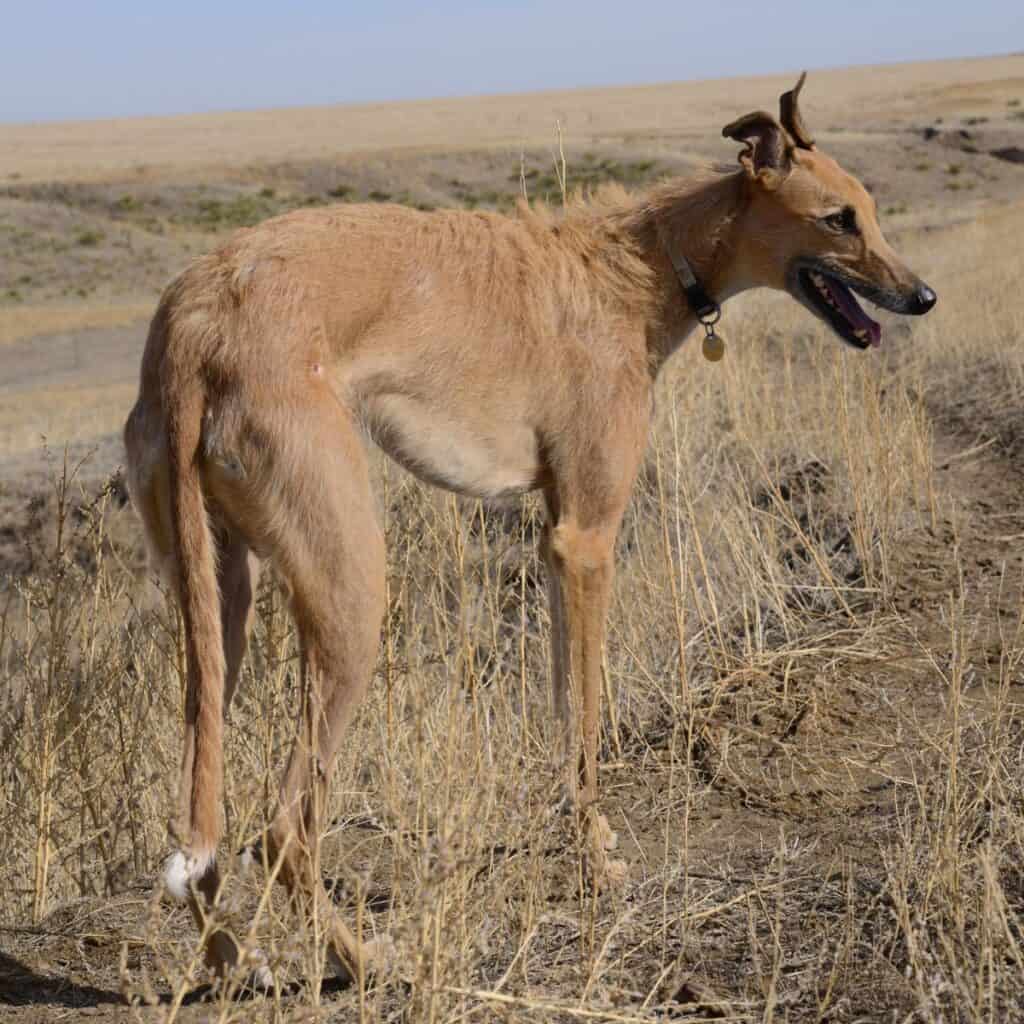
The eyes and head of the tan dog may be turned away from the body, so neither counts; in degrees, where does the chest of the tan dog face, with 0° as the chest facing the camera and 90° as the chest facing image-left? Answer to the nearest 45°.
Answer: approximately 225°
